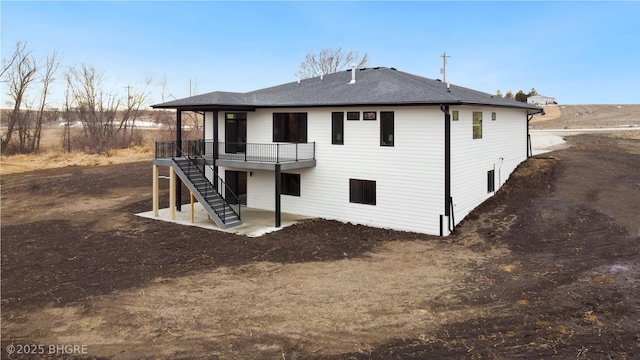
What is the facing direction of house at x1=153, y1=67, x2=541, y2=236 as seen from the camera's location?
facing away from the viewer and to the right of the viewer
